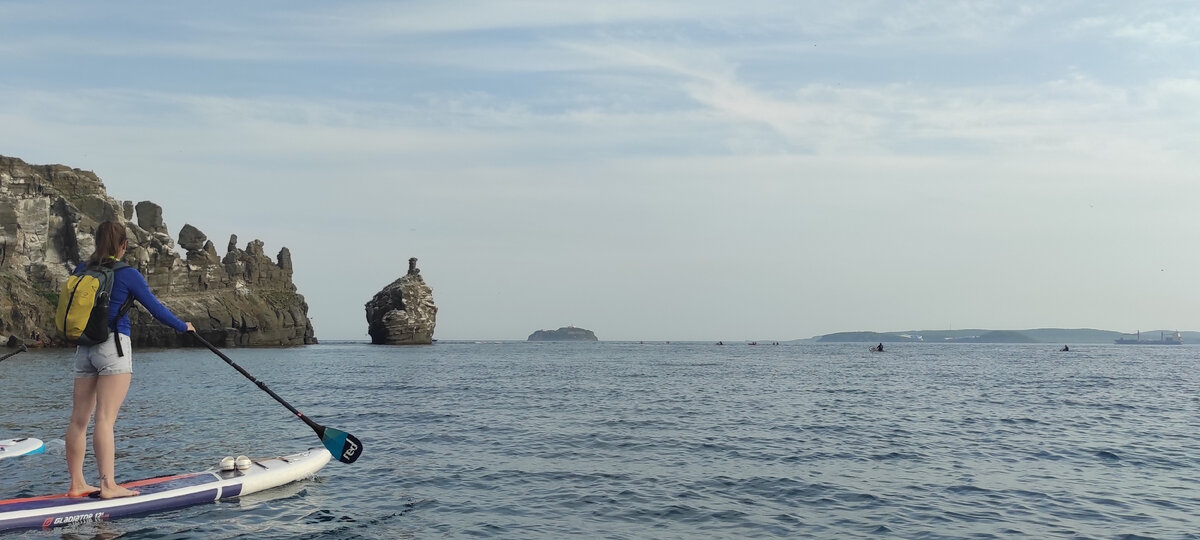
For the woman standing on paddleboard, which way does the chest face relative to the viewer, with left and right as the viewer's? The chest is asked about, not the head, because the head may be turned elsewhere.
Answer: facing away from the viewer and to the right of the viewer

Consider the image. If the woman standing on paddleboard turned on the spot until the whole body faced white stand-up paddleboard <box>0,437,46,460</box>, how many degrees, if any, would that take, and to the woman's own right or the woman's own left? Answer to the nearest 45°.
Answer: approximately 45° to the woman's own left

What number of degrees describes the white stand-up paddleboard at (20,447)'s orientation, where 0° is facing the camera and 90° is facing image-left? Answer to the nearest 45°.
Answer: approximately 270°

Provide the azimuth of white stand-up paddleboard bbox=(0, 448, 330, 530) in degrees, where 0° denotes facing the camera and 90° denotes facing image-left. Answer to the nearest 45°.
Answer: approximately 225°

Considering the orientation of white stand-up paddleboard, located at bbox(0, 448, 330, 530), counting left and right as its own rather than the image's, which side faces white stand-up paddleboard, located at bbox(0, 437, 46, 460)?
left

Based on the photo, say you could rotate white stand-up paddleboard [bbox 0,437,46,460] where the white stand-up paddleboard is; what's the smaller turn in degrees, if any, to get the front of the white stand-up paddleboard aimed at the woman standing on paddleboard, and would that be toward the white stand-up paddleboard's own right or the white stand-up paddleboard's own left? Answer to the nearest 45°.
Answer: approximately 90° to the white stand-up paddleboard's own right

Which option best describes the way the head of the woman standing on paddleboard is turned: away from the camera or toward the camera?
away from the camera
